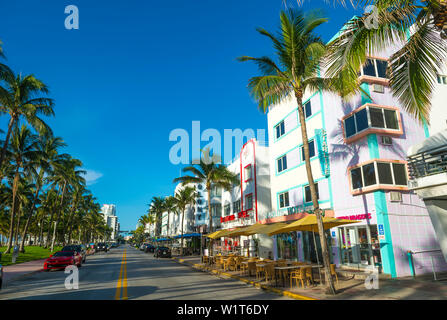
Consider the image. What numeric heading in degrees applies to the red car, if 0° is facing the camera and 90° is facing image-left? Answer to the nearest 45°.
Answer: approximately 45°

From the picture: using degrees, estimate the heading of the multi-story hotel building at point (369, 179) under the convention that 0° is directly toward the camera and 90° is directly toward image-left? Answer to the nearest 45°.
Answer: approximately 45°

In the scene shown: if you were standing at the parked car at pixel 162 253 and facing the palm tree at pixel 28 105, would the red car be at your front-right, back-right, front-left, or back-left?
front-left

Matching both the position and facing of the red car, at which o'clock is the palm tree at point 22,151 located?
The palm tree is roughly at 4 o'clock from the red car.

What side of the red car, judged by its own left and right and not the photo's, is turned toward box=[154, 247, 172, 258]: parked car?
back

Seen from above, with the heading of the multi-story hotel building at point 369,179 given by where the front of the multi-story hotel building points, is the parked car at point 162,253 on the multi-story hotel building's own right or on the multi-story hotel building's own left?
on the multi-story hotel building's own right

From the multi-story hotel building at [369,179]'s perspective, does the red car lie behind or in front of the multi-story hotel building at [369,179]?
in front

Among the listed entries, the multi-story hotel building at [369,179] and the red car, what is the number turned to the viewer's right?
0

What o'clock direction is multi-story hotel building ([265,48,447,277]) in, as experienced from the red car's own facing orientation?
The multi-story hotel building is roughly at 9 o'clock from the red car.
